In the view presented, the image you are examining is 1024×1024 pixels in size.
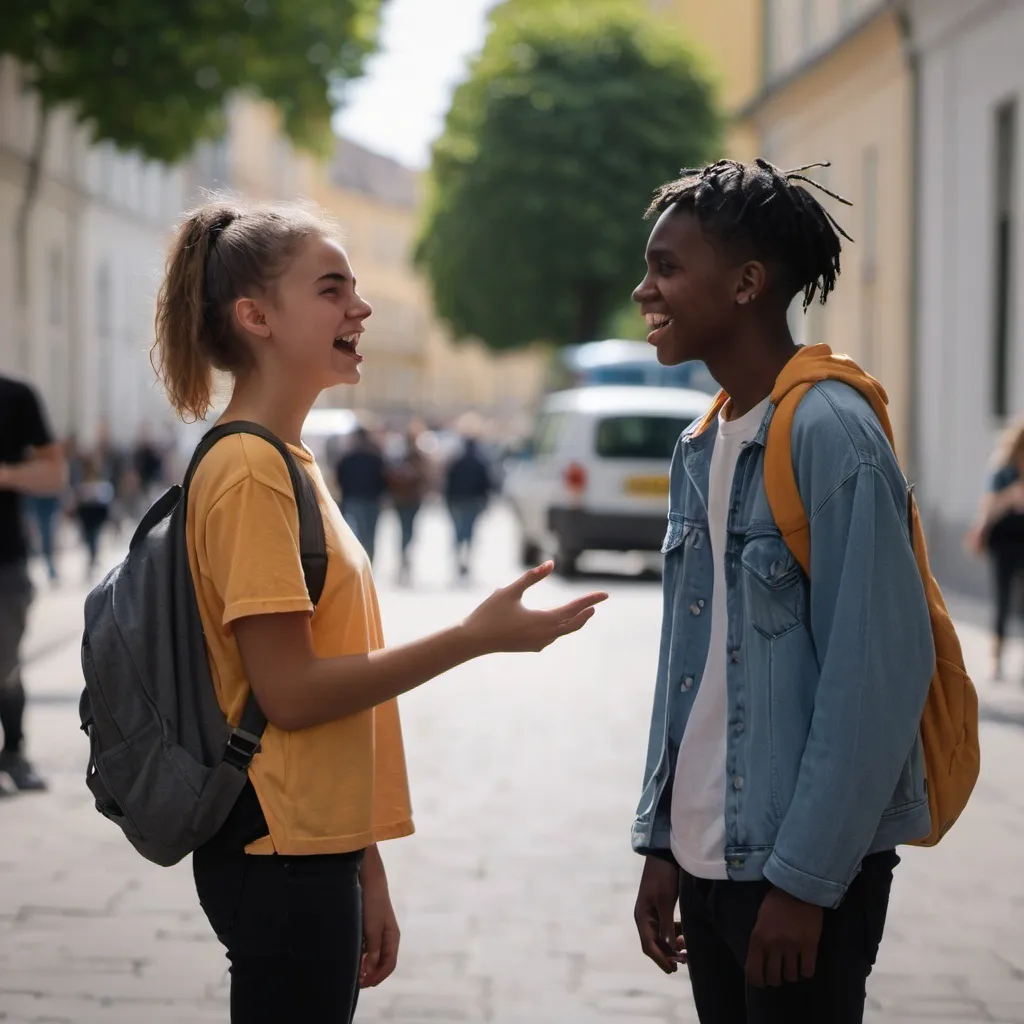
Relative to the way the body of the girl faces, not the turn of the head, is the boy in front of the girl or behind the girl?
in front

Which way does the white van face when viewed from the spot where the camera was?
facing away from the viewer and to the left of the viewer

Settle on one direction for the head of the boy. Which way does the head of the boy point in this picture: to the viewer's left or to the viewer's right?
to the viewer's left

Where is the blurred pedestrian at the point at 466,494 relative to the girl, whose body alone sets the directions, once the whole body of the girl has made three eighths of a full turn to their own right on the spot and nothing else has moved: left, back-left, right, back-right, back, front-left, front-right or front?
back-right

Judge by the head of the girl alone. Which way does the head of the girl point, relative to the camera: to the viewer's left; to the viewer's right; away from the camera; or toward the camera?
to the viewer's right

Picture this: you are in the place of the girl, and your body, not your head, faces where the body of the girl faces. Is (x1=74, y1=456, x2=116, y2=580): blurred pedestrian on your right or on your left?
on your left

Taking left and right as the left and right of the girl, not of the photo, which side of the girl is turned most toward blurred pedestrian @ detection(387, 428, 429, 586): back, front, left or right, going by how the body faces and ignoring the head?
left

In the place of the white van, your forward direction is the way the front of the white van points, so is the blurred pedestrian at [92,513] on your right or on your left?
on your left

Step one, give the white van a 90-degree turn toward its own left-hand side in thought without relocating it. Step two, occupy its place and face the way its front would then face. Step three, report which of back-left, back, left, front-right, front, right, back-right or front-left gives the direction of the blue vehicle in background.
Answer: back-right

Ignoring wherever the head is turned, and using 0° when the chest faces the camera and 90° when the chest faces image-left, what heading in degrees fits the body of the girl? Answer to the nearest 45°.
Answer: approximately 270°

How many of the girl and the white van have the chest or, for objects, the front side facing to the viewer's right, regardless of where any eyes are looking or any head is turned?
1

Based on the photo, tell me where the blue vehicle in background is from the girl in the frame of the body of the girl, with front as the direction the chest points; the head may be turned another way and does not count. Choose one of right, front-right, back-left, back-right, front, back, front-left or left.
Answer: left

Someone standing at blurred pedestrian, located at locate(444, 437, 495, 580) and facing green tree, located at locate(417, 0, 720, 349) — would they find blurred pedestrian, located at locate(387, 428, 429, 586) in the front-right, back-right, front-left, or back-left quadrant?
back-left

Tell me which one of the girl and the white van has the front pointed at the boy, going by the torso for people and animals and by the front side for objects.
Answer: the girl

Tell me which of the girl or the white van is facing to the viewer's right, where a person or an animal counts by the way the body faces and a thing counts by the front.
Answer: the girl

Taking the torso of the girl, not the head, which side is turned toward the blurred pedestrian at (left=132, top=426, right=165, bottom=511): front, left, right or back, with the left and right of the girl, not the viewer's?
left
